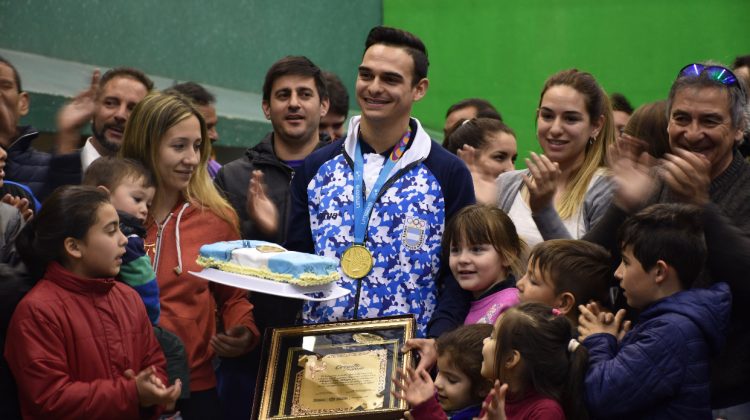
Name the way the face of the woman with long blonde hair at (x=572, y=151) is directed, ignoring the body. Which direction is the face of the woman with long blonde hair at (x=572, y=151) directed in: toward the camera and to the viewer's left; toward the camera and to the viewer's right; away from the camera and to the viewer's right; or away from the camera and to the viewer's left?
toward the camera and to the viewer's left

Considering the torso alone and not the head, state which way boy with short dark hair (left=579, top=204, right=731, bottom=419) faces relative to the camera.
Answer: to the viewer's left

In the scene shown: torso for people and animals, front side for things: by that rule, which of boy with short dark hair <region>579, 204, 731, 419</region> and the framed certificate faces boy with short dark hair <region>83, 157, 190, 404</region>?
boy with short dark hair <region>579, 204, 731, 419</region>

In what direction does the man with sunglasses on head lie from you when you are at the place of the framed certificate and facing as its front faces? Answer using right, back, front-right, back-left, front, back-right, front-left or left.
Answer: left

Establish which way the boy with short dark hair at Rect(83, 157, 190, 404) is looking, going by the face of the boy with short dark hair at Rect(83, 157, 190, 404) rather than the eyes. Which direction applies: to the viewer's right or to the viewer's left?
to the viewer's right

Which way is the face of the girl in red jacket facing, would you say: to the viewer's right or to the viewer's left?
to the viewer's right

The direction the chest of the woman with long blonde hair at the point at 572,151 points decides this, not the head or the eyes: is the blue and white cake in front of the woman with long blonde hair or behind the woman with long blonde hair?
in front

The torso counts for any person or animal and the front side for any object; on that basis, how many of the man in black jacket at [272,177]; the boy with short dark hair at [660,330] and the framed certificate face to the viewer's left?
1

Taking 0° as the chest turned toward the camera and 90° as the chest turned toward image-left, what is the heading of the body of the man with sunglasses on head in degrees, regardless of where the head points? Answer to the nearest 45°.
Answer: approximately 45°

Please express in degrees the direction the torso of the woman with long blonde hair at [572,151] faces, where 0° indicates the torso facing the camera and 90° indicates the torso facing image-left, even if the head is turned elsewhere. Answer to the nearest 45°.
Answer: approximately 45°

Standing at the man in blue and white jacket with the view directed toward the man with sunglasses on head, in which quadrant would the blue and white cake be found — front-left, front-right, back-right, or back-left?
back-right
